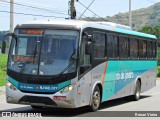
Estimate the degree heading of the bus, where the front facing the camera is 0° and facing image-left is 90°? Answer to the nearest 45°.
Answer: approximately 45°

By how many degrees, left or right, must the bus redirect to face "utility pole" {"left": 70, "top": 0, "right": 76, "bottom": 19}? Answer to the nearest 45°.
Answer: approximately 135° to its right
